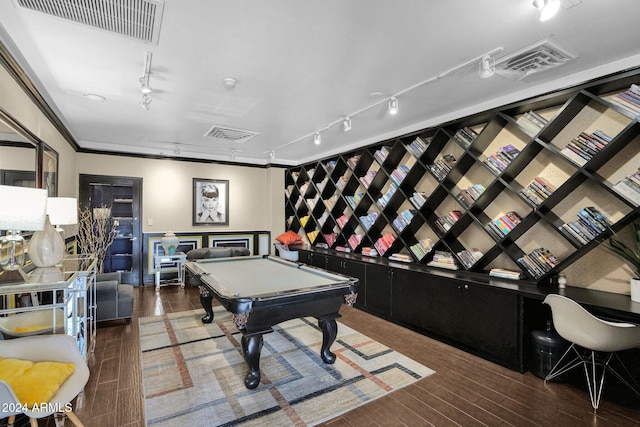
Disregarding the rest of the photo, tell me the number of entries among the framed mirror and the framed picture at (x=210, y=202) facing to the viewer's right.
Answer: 1

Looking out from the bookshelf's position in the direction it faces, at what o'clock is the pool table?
The pool table is roughly at 12 o'clock from the bookshelf.

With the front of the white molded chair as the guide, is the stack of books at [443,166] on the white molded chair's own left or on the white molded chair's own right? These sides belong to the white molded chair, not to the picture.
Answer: on the white molded chair's own left

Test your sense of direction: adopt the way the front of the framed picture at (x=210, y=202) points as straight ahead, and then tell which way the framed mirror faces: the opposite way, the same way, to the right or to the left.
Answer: to the left

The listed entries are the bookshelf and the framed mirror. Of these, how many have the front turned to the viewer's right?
1

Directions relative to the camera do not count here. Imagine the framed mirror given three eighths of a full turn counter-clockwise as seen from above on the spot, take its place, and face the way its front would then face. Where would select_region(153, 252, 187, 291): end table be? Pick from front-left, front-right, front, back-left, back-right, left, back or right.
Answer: right

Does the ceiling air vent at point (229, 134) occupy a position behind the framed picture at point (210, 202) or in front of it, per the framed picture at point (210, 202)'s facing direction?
in front

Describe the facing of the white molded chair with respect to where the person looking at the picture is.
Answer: facing away from the viewer and to the right of the viewer

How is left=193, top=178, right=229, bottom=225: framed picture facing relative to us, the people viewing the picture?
facing the viewer

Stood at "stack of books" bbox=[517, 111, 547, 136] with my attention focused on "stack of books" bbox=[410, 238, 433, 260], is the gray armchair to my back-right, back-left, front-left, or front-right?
front-left

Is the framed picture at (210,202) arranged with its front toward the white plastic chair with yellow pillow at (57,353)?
yes

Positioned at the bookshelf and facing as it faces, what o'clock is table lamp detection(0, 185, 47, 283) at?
The table lamp is roughly at 12 o'clock from the bookshelf.

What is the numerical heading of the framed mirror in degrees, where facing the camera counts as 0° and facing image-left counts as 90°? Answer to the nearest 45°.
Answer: approximately 270°

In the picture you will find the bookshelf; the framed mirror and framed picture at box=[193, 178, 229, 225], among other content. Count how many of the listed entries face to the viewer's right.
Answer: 1

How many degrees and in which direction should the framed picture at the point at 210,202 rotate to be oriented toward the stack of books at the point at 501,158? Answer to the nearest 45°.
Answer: approximately 45° to its left

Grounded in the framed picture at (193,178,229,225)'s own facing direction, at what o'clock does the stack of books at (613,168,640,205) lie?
The stack of books is roughly at 11 o'clock from the framed picture.
